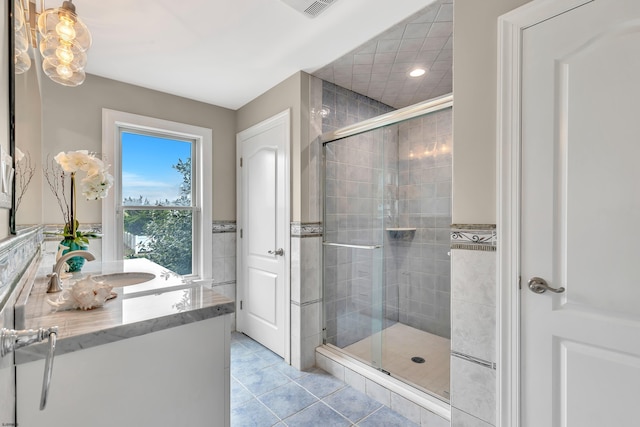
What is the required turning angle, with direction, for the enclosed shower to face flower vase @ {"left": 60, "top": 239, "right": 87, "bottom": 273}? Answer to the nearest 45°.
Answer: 0° — it already faces it

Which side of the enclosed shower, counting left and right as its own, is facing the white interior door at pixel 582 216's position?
left

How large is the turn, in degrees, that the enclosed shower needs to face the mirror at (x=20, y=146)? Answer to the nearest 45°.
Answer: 0° — it already faces it

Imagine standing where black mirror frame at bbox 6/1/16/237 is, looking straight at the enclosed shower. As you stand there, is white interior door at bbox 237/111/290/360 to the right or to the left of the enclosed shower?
left

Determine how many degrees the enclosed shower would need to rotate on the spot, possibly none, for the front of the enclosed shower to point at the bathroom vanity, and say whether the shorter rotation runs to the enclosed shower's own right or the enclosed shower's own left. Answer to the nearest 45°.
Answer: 0° — it already faces it

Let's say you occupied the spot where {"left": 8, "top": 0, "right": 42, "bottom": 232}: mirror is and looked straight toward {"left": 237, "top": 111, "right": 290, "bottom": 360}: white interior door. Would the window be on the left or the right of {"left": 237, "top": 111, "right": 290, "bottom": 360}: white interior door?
left

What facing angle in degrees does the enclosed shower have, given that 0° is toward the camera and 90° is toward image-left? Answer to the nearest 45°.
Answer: approximately 45°
